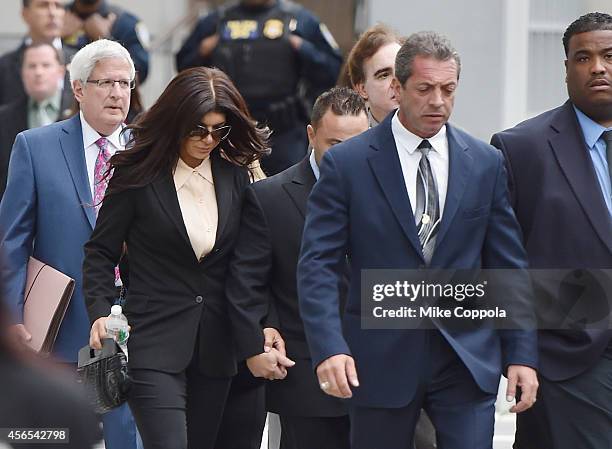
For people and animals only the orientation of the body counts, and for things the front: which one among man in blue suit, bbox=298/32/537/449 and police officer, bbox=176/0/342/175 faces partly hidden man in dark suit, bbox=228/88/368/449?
the police officer

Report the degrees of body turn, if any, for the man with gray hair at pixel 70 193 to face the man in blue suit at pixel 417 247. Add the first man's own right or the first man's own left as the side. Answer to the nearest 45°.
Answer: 0° — they already face them

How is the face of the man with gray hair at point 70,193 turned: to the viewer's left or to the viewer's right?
to the viewer's right

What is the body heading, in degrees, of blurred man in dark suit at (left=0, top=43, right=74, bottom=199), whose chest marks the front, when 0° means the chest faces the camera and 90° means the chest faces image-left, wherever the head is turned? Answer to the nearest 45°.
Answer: approximately 0°

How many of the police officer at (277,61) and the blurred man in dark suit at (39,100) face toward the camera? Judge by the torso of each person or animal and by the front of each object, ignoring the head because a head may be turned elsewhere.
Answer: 2

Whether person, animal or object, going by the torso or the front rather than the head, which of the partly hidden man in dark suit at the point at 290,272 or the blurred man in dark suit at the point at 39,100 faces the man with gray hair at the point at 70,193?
the blurred man in dark suit at the point at 39,100

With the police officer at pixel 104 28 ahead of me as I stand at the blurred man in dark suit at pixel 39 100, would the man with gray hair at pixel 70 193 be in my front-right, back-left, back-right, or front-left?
back-right

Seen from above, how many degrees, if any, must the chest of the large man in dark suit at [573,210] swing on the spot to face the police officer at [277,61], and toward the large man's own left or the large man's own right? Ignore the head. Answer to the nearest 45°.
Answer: approximately 180°

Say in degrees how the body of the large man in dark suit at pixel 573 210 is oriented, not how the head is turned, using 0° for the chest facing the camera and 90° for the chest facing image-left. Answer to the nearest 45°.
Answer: approximately 315°
